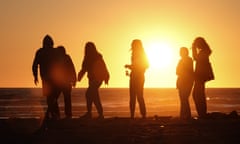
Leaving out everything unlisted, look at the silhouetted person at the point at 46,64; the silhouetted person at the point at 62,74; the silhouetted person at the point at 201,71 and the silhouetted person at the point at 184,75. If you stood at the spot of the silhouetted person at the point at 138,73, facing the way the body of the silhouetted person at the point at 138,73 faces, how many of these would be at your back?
2

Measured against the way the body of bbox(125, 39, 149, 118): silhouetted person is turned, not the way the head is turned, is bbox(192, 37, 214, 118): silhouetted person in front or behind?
behind

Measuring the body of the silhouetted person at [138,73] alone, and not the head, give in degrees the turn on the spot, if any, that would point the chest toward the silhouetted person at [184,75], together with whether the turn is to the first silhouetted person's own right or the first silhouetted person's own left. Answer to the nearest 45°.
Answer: approximately 180°

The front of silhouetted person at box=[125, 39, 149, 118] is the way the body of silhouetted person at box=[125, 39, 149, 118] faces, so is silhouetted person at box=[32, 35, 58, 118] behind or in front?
in front

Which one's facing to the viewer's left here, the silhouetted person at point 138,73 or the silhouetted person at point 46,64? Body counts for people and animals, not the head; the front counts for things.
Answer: the silhouetted person at point 138,73

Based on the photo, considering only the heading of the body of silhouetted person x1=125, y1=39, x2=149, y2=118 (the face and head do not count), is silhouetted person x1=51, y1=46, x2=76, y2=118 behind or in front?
in front

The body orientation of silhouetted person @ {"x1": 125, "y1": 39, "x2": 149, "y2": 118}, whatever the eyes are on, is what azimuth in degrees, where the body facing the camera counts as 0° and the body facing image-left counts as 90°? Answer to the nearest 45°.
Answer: approximately 90°

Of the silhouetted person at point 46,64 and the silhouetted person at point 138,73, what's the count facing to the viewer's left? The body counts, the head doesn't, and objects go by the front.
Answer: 1
